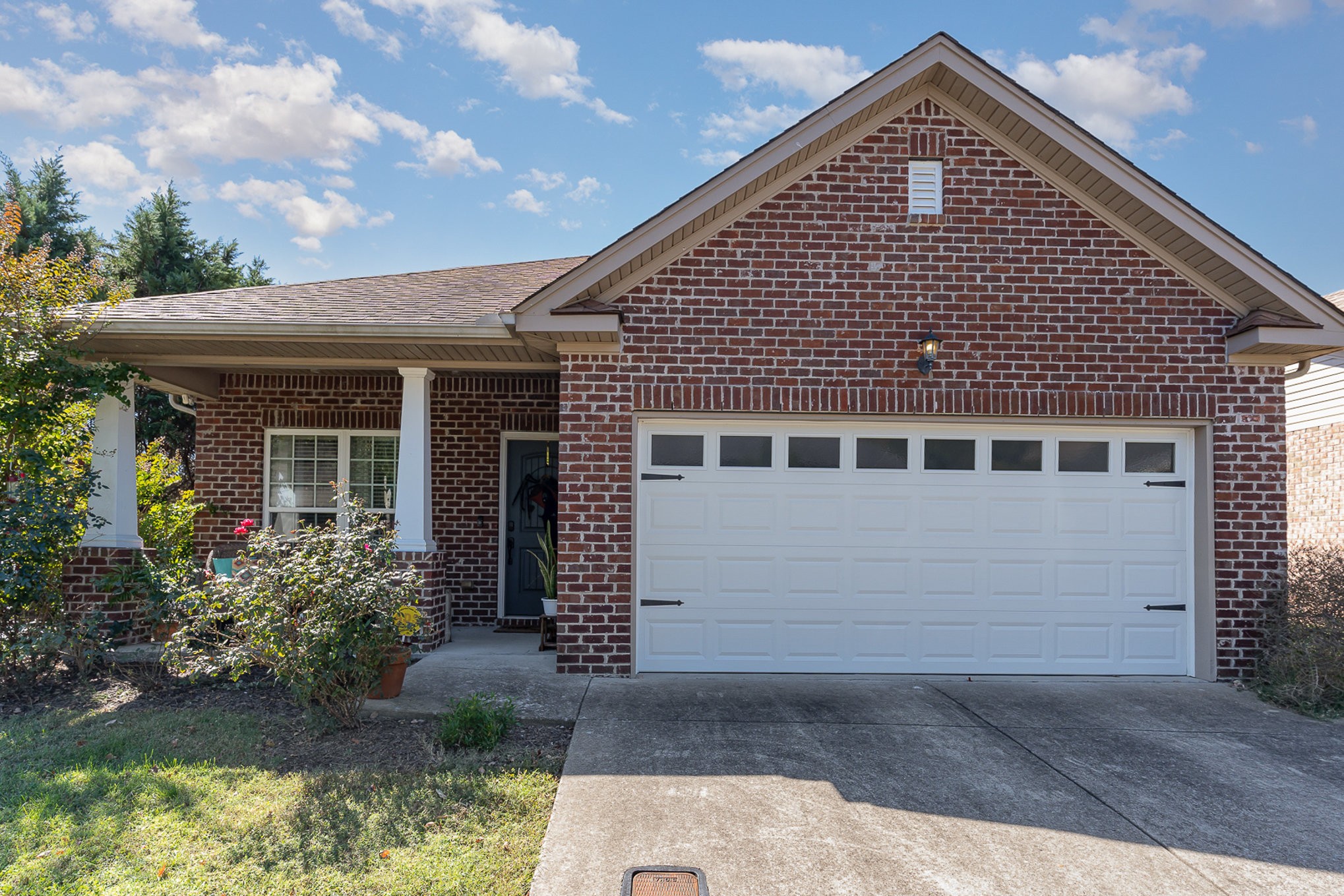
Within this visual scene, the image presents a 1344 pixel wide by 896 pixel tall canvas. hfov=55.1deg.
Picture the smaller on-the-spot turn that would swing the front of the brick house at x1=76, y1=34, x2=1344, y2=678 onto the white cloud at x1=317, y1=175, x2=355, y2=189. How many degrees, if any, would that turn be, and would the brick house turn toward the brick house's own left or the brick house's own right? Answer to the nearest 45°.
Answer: approximately 135° to the brick house's own right

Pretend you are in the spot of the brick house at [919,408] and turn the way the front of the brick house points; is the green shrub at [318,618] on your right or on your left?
on your right

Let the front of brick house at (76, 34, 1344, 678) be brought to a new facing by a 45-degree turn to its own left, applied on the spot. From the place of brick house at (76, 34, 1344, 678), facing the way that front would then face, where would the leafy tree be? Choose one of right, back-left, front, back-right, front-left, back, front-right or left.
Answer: back-right

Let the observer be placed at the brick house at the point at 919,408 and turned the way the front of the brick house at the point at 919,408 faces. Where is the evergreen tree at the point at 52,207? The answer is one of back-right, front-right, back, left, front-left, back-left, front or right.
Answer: back-right

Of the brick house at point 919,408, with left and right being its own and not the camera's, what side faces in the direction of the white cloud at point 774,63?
back

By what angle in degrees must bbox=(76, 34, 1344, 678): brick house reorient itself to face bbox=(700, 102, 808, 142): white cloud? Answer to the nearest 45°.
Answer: approximately 180°

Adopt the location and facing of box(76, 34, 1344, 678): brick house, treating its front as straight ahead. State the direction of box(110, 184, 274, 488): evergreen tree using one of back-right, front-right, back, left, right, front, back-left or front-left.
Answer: back-right

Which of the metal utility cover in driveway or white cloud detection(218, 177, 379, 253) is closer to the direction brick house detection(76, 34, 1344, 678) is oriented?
the metal utility cover in driveway

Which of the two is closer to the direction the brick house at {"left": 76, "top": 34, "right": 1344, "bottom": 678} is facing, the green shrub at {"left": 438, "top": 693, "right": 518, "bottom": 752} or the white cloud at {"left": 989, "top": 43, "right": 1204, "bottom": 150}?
the green shrub

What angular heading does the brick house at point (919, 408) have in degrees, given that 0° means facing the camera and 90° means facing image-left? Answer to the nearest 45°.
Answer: approximately 0°

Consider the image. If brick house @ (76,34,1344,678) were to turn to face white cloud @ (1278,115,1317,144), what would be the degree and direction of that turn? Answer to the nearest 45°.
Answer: approximately 135° to its left

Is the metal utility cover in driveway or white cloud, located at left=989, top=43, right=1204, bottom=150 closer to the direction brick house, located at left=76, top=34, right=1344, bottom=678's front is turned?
the metal utility cover in driveway
